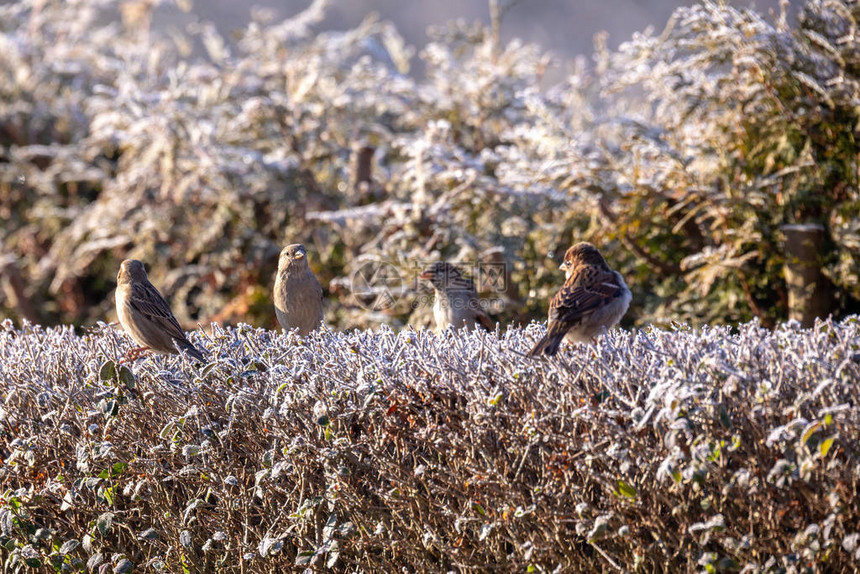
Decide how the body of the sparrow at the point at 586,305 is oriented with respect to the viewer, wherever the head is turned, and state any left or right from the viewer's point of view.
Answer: facing away from the viewer and to the right of the viewer

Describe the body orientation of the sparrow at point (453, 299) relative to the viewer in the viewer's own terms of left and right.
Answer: facing to the left of the viewer

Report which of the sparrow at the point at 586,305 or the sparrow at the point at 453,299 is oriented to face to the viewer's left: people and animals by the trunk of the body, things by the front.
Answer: the sparrow at the point at 453,299

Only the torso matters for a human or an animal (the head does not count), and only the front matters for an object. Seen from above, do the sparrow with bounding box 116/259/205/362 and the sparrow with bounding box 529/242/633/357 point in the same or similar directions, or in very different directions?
very different directions

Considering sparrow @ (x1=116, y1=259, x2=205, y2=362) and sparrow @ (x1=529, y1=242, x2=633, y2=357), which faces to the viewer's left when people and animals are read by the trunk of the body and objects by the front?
sparrow @ (x1=116, y1=259, x2=205, y2=362)

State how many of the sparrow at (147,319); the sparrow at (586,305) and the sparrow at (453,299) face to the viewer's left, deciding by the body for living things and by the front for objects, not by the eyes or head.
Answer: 2

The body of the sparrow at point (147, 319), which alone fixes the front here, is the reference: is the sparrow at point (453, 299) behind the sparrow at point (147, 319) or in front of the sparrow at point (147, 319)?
behind

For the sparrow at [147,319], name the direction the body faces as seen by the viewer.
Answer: to the viewer's left

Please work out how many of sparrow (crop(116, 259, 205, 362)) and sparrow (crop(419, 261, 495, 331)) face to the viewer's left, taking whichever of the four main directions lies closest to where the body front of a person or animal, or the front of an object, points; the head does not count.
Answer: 2
